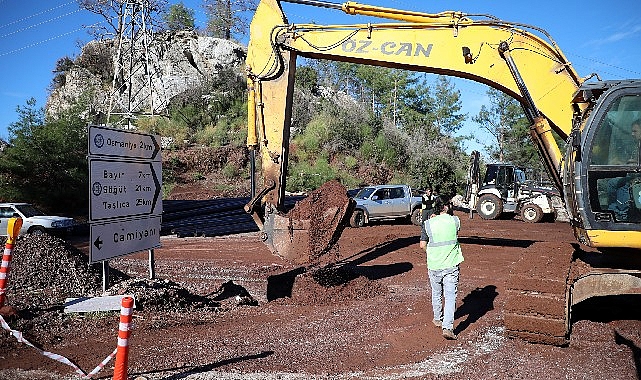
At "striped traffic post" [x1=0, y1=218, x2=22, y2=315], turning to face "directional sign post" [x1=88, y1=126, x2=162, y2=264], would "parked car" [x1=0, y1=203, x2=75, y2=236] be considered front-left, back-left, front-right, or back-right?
front-left

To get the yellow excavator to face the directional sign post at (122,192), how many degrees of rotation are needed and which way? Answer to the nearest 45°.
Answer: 0° — it already faces it

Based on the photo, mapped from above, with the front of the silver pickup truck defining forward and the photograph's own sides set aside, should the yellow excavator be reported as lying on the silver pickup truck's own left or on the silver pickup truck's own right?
on the silver pickup truck's own left

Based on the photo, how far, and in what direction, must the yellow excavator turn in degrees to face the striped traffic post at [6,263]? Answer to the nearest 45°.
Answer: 0° — it already faces it

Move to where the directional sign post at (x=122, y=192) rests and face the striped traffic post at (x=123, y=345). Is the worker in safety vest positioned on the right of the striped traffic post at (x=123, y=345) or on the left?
left

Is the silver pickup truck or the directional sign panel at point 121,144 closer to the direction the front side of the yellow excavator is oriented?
the directional sign panel

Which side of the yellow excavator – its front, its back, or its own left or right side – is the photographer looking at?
left

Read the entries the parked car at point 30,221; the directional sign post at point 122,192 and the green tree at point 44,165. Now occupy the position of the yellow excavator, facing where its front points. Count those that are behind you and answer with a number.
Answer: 0

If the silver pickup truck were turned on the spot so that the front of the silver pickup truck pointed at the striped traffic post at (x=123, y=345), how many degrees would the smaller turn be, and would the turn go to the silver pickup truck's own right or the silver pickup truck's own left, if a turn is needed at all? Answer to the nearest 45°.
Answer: approximately 45° to the silver pickup truck's own left

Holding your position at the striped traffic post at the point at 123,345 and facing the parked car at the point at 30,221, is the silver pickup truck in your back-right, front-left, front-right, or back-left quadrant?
front-right

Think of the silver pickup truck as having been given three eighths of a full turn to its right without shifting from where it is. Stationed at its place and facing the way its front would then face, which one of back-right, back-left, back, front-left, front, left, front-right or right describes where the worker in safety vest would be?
back

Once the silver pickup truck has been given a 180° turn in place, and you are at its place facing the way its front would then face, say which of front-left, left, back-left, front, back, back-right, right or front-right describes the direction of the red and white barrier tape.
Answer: back-right

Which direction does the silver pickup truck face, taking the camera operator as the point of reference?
facing the viewer and to the left of the viewer

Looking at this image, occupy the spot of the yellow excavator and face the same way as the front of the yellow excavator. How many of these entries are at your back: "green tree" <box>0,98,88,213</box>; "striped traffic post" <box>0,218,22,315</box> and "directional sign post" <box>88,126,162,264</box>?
0

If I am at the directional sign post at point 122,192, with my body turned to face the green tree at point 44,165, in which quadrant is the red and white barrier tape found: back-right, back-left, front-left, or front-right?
back-left

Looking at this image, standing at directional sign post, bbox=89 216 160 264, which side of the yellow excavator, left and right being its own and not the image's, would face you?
front

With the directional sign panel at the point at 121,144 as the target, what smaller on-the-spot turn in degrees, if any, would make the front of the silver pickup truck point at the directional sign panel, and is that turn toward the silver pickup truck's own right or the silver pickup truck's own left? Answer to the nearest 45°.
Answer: approximately 45° to the silver pickup truck's own left

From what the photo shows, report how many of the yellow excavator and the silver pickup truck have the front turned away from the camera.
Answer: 0
